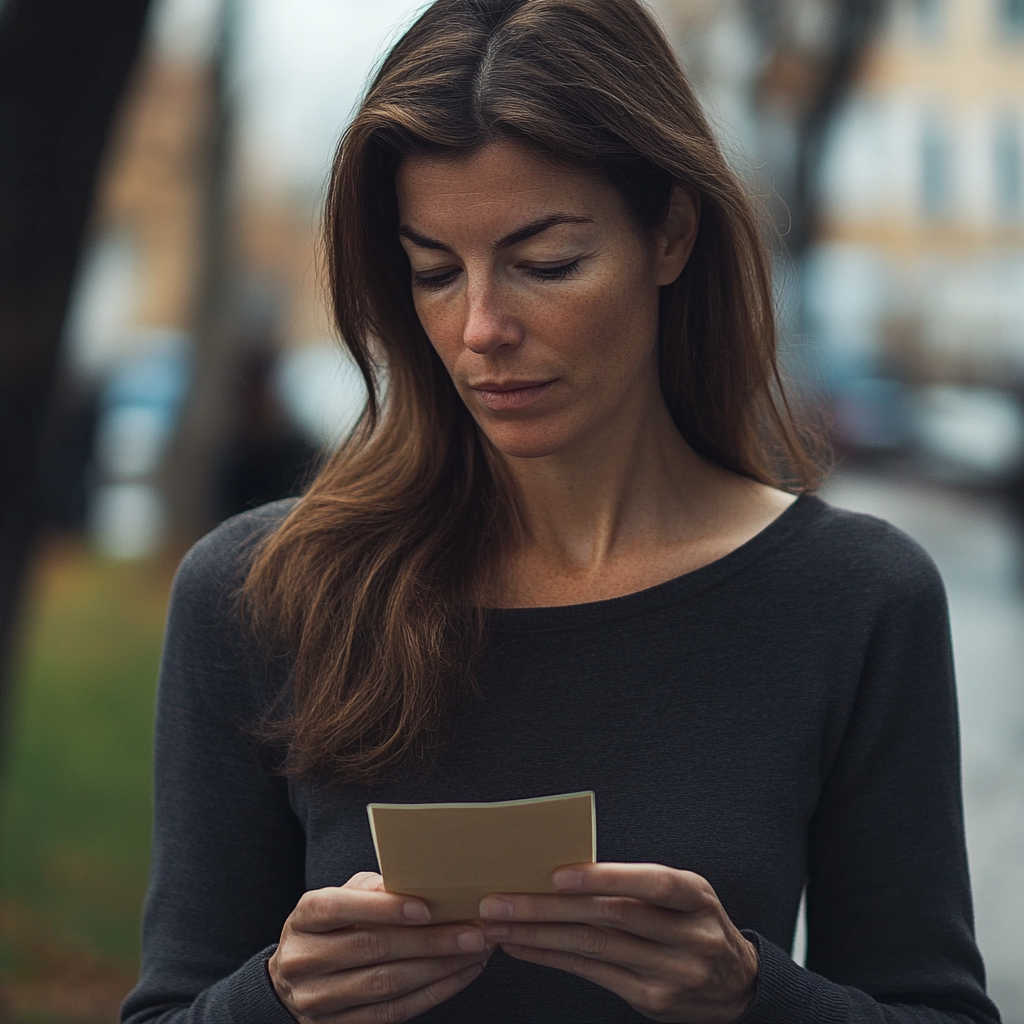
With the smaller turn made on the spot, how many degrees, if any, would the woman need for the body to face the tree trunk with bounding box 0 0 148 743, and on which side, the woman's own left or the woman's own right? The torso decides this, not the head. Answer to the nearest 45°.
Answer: approximately 135° to the woman's own right

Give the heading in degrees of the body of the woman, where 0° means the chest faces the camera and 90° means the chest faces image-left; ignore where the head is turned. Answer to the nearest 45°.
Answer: approximately 0°

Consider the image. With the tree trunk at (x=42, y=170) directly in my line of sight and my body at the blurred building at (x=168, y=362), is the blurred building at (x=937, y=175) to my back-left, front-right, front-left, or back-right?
back-left

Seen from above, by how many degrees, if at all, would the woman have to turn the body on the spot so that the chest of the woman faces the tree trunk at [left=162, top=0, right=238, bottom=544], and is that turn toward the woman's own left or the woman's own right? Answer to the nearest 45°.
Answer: approximately 180°

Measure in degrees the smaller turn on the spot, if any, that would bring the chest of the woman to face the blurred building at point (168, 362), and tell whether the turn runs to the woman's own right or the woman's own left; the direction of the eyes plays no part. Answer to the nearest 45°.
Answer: approximately 180°

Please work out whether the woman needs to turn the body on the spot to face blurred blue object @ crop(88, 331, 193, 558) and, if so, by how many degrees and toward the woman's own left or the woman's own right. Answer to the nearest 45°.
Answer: approximately 180°

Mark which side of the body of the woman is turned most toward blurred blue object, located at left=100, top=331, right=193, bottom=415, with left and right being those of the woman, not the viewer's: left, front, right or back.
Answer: back
